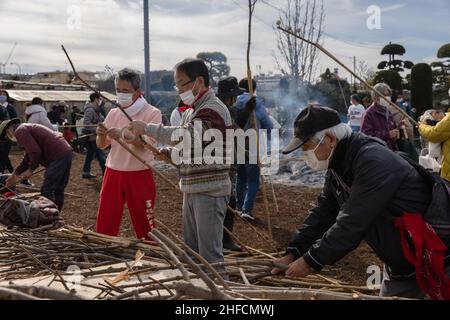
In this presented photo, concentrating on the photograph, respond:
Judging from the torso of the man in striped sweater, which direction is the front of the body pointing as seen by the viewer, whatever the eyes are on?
to the viewer's left

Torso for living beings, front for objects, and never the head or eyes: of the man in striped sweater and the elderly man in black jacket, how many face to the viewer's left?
2

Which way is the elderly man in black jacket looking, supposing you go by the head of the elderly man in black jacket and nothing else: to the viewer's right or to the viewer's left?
to the viewer's left

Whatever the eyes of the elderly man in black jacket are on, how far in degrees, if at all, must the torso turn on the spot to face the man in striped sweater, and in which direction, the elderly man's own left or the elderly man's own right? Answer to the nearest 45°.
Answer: approximately 45° to the elderly man's own right

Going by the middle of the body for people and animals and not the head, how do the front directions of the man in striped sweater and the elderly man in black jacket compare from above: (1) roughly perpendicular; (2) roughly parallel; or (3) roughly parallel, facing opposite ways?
roughly parallel

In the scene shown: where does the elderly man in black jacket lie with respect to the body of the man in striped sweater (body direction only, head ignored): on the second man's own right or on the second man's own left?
on the second man's own left

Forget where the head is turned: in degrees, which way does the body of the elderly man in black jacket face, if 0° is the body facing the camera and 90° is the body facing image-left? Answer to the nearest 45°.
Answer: approximately 90°
